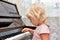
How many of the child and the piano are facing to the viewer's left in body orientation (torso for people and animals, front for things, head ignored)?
1

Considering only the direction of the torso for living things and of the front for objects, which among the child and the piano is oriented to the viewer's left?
the child

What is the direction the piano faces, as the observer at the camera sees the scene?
facing the viewer and to the right of the viewer

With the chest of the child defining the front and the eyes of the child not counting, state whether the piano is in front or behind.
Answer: in front

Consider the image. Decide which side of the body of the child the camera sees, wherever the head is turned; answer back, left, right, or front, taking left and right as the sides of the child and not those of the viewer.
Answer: left

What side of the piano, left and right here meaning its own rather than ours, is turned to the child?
front

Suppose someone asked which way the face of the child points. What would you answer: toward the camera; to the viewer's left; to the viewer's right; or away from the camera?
to the viewer's left
